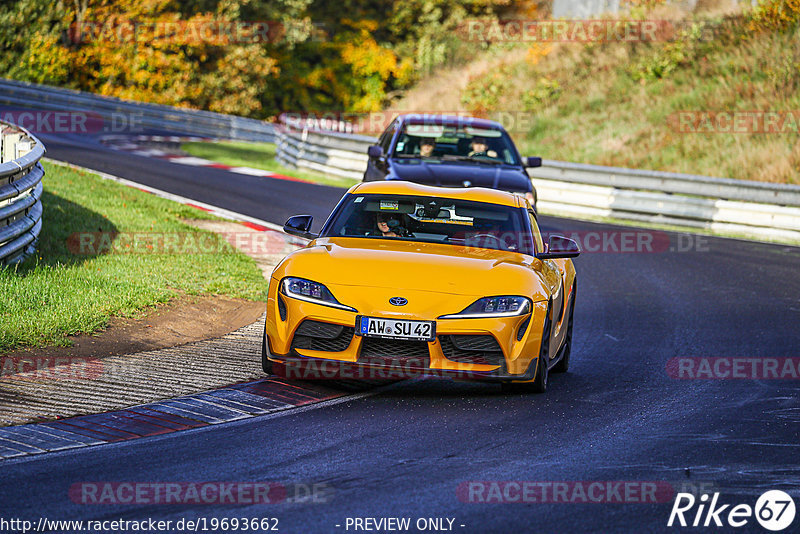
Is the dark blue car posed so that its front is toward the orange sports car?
yes

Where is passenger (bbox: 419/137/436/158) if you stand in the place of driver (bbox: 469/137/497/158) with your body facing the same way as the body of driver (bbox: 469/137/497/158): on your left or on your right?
on your right

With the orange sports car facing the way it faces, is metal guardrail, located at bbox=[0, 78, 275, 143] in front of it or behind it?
behind

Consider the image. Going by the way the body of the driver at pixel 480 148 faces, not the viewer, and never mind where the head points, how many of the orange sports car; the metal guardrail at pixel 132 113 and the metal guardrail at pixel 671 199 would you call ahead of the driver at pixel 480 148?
1

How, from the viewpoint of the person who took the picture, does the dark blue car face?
facing the viewer

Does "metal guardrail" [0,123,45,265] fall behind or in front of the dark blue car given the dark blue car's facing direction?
in front

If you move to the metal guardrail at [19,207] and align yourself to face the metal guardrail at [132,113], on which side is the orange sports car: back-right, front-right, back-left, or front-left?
back-right

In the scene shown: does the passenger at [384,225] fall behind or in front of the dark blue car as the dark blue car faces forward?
in front

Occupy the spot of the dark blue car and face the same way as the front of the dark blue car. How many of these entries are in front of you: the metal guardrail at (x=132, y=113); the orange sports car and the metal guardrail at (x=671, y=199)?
1

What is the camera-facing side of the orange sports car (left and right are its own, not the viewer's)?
front

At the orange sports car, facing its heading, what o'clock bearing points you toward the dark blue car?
The dark blue car is roughly at 6 o'clock from the orange sports car.

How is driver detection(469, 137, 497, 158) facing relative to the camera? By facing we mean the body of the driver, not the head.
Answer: toward the camera

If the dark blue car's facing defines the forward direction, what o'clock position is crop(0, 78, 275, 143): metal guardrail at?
The metal guardrail is roughly at 5 o'clock from the dark blue car.
